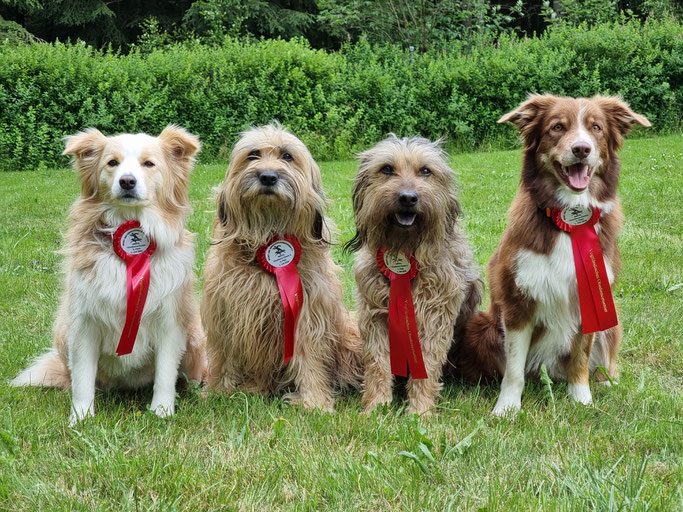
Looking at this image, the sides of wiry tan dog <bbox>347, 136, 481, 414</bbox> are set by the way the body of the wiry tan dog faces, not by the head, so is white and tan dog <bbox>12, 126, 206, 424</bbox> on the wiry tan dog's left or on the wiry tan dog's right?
on the wiry tan dog's right

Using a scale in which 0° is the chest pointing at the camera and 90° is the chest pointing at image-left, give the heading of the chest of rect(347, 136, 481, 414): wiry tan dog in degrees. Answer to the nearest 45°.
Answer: approximately 0°

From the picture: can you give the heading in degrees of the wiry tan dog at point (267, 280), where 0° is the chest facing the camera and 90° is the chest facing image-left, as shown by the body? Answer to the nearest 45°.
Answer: approximately 0°

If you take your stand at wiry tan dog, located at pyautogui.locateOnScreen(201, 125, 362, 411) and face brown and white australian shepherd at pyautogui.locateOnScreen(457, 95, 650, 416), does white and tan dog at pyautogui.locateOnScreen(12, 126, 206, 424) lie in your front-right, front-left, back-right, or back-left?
back-right

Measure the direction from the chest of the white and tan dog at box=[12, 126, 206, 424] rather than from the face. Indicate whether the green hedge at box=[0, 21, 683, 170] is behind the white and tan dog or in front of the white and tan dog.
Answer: behind

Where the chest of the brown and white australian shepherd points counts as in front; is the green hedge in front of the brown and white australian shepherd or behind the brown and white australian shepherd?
behind

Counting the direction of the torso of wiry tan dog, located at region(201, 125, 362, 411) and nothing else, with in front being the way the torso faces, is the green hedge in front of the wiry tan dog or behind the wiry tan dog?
behind
